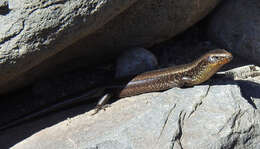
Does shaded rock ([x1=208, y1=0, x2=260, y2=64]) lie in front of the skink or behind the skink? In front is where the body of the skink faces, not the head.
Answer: in front

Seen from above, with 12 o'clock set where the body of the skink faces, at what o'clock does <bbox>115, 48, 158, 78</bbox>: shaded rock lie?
The shaded rock is roughly at 8 o'clock from the skink.

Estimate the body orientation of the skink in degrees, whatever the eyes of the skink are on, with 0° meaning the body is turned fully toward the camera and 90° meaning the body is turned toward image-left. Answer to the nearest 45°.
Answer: approximately 270°
